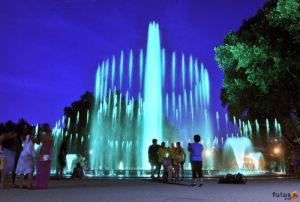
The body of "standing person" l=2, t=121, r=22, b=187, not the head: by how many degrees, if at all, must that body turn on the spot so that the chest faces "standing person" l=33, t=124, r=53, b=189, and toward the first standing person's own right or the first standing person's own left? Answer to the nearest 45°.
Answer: approximately 90° to the first standing person's own right

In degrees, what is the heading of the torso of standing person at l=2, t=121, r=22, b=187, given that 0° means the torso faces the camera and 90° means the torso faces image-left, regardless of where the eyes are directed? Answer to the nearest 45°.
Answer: approximately 225°

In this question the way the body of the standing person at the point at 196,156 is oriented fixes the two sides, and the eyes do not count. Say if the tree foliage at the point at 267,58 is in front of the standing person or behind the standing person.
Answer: in front

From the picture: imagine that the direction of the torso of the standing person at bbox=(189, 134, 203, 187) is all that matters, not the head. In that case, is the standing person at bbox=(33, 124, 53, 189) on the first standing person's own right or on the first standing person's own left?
on the first standing person's own left

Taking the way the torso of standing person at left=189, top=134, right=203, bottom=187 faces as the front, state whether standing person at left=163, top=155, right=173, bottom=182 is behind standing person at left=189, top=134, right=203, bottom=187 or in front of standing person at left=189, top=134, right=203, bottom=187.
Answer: in front

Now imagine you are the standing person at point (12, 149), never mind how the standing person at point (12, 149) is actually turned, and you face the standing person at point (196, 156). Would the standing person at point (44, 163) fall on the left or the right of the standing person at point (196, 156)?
right

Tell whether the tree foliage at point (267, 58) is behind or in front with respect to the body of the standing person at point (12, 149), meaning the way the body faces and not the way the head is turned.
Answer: in front

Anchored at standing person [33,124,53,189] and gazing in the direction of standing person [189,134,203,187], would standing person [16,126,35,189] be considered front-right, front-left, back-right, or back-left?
back-left

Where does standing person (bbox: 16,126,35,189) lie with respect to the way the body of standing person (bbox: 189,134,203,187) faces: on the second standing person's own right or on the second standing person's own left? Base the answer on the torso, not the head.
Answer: on the second standing person's own left

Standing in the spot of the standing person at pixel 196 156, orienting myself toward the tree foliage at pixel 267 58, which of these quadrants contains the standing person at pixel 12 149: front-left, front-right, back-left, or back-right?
back-left

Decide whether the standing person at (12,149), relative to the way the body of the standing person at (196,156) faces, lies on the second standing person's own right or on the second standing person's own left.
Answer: on the second standing person's own left

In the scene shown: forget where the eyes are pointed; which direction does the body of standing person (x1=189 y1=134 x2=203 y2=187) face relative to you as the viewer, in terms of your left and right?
facing away from the viewer

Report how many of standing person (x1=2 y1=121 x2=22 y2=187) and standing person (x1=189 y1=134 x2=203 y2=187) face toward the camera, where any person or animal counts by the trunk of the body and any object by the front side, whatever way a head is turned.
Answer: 0

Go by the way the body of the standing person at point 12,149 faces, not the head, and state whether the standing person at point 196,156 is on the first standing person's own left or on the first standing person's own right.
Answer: on the first standing person's own right

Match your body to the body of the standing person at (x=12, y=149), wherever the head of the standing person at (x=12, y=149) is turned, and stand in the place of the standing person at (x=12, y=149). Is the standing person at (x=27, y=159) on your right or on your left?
on your right

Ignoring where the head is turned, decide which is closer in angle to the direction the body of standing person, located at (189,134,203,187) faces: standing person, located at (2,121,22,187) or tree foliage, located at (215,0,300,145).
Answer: the tree foliage
